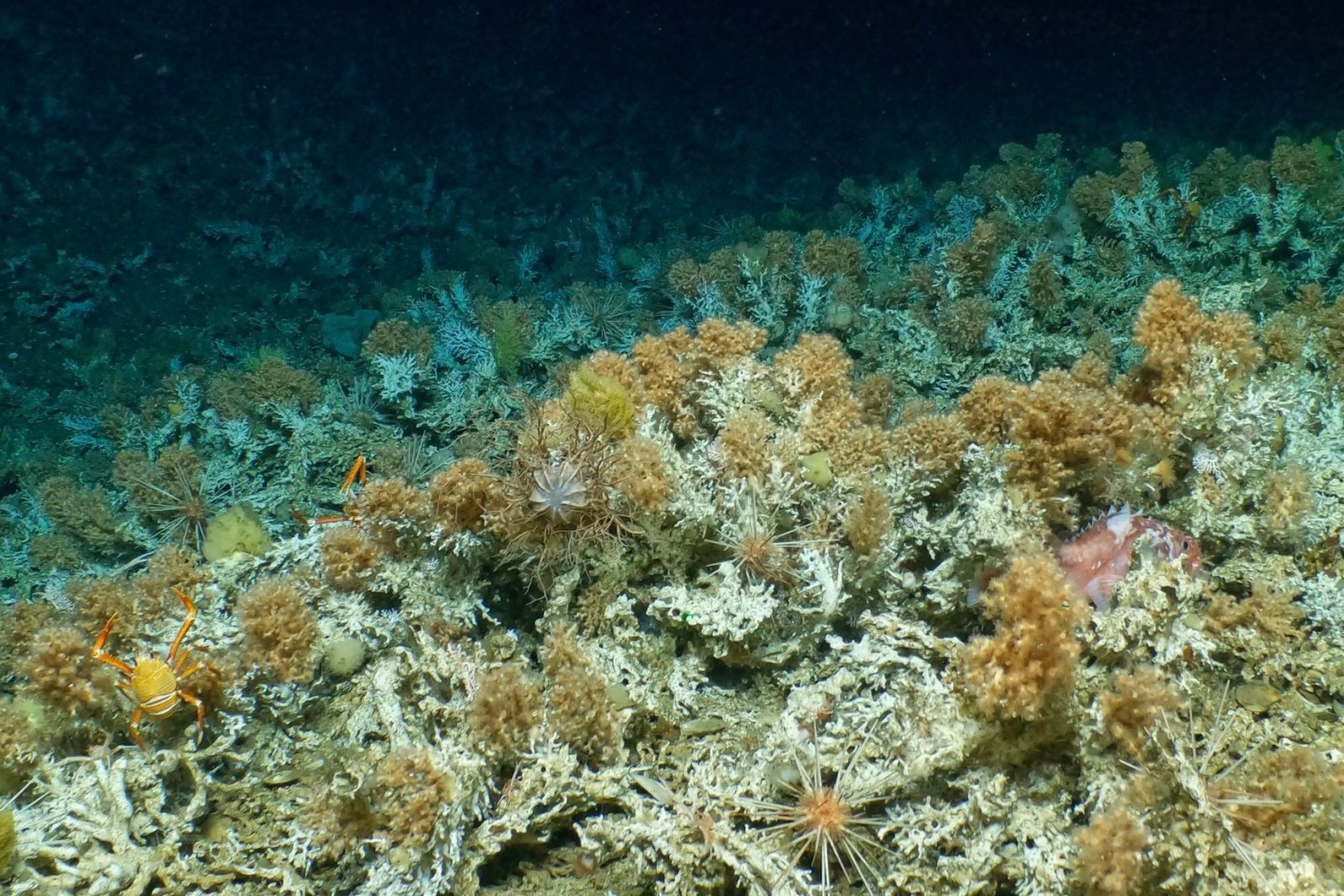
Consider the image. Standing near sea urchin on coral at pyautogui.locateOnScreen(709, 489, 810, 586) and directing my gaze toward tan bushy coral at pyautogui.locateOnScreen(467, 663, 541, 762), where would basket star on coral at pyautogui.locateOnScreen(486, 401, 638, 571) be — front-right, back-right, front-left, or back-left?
front-right

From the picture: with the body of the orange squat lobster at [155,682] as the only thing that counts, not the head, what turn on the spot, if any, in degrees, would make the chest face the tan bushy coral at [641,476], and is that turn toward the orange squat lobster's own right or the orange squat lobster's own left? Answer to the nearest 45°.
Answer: approximately 90° to the orange squat lobster's own right

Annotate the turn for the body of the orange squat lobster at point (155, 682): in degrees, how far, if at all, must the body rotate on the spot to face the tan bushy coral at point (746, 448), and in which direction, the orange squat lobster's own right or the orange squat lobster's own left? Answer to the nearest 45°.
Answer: approximately 90° to the orange squat lobster's own right

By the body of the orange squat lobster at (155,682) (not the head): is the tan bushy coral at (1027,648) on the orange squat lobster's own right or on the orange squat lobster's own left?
on the orange squat lobster's own right

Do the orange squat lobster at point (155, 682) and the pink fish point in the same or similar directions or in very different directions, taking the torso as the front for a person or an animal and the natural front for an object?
very different directions

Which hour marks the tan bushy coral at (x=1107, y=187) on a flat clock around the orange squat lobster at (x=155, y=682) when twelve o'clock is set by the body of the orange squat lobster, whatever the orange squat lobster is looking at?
The tan bushy coral is roughly at 3 o'clock from the orange squat lobster.

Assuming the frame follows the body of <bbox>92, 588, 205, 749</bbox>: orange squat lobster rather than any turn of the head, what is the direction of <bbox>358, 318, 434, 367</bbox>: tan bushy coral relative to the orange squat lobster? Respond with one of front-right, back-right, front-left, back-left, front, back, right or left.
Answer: front-right

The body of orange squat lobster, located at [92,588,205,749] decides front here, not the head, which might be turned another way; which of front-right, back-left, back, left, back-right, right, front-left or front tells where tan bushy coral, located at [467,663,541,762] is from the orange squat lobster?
back-right

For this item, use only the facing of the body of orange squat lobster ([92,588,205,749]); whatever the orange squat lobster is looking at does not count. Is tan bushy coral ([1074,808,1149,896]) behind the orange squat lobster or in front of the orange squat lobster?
behind

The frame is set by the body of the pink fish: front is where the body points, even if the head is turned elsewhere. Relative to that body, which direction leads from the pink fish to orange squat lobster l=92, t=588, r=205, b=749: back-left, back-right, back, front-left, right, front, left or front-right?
back-right

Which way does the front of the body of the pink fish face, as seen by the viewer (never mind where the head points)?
to the viewer's right

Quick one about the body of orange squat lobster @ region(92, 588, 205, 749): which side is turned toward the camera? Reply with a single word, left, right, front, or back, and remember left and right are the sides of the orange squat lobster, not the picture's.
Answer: back

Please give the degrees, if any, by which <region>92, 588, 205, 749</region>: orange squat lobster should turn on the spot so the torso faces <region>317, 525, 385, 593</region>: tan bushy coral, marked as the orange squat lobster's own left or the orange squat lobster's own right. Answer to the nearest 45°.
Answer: approximately 90° to the orange squat lobster's own right

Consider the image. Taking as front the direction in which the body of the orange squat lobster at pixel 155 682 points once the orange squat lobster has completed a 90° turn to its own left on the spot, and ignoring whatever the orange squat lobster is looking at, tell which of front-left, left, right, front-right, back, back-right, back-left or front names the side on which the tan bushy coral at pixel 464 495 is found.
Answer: back

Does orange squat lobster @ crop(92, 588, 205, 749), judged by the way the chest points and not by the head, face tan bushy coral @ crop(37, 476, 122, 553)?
yes

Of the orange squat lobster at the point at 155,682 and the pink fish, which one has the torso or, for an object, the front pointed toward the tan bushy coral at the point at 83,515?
the orange squat lobster

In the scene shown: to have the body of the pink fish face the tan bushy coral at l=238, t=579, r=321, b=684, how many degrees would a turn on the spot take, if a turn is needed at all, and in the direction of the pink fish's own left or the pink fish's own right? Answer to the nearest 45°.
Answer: approximately 135° to the pink fish's own right

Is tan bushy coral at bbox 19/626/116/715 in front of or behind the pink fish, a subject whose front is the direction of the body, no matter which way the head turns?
behind
